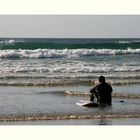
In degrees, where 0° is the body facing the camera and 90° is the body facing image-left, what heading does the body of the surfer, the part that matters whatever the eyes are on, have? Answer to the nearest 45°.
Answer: approximately 135°
